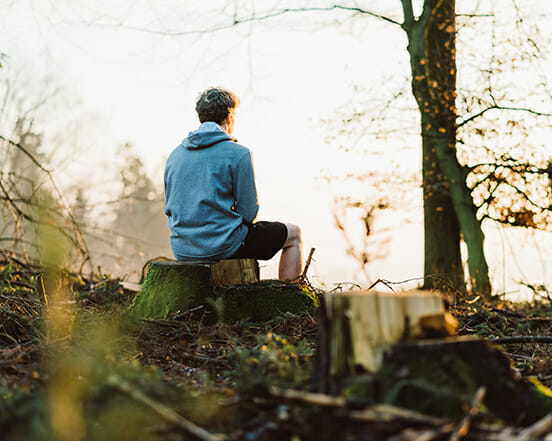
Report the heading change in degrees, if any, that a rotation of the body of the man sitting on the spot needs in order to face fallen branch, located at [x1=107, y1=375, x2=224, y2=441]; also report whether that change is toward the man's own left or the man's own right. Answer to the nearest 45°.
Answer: approximately 135° to the man's own right

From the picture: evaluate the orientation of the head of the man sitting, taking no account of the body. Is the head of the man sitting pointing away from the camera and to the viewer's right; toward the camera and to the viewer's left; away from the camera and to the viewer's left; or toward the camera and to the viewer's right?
away from the camera and to the viewer's right

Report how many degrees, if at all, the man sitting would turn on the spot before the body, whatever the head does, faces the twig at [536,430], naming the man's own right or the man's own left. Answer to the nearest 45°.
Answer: approximately 135° to the man's own right

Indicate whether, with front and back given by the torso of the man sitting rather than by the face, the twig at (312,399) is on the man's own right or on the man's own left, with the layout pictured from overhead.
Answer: on the man's own right

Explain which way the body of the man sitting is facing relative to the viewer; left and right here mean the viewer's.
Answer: facing away from the viewer and to the right of the viewer

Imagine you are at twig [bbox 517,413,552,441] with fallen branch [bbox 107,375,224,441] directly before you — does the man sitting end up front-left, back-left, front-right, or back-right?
front-right

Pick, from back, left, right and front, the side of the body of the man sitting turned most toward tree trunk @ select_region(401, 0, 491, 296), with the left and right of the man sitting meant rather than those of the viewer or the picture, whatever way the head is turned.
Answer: front

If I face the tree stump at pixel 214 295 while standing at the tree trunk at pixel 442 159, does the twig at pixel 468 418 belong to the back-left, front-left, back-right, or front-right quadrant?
front-left
